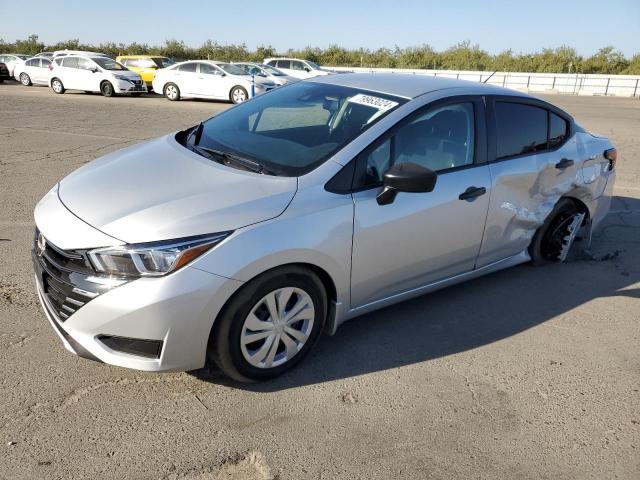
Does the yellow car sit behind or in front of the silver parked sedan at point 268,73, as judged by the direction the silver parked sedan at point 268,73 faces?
behind

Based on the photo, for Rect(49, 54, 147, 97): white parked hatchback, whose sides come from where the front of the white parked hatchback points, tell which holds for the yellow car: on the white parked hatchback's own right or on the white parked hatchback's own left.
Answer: on the white parked hatchback's own left

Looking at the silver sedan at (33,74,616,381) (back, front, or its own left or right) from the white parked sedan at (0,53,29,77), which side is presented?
right

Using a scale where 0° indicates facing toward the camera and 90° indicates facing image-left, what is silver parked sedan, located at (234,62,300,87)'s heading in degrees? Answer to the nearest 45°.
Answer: approximately 315°

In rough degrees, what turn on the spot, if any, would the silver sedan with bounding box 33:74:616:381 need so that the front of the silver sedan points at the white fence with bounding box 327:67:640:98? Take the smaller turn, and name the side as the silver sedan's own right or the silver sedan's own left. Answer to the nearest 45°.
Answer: approximately 180°

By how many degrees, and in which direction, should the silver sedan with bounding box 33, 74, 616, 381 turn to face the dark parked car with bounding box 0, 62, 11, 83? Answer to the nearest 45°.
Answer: approximately 90° to its right

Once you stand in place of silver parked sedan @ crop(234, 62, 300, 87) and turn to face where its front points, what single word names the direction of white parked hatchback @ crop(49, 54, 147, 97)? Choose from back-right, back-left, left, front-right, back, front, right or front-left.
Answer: back-right
